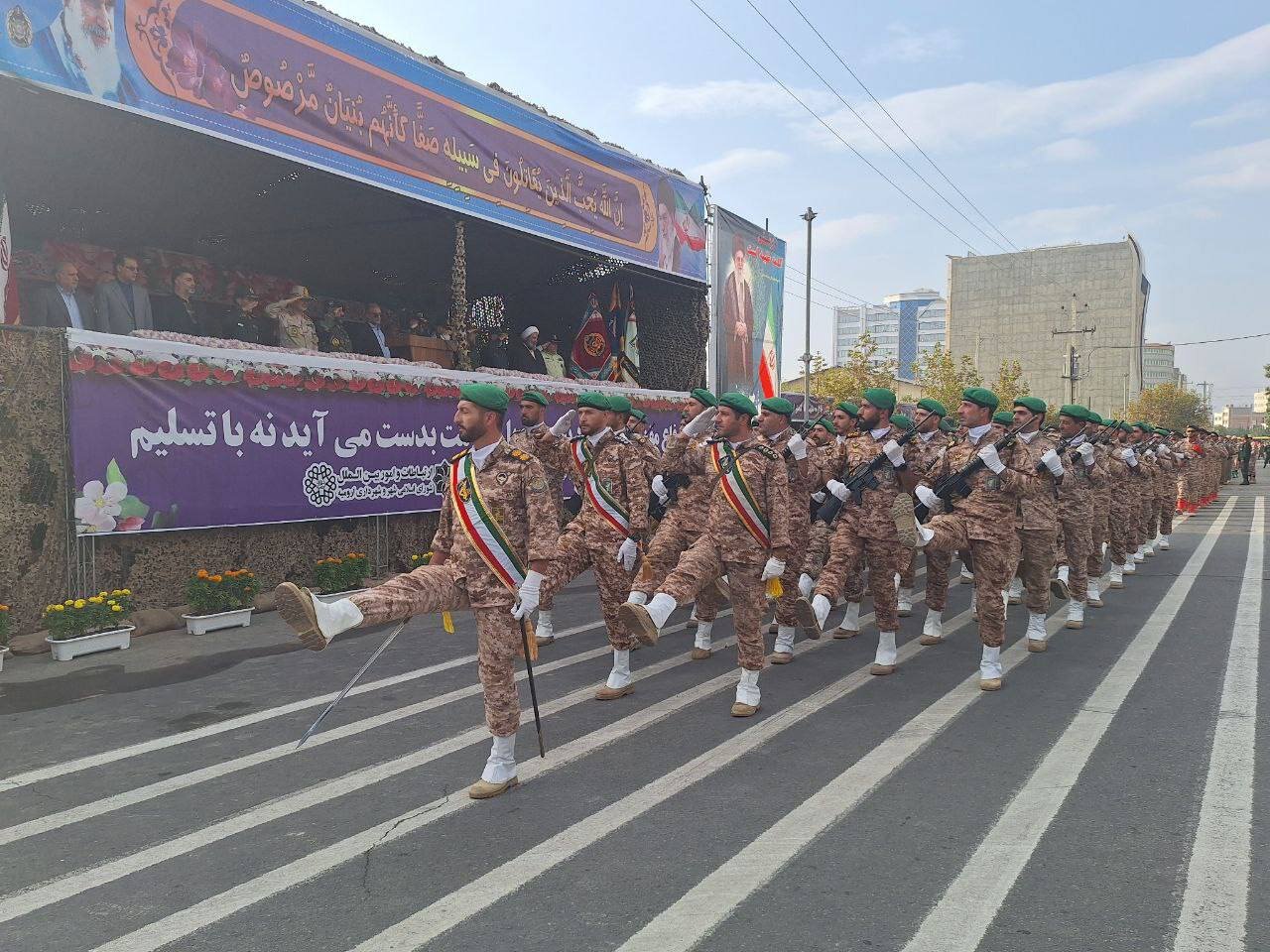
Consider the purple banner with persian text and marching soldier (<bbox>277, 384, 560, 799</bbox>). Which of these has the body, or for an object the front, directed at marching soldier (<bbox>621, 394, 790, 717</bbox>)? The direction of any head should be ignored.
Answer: the purple banner with persian text

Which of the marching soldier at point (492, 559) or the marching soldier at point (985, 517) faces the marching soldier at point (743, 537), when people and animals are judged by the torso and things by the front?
the marching soldier at point (985, 517)

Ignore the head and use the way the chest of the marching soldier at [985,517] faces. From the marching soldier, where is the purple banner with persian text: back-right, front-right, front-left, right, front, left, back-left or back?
front-right

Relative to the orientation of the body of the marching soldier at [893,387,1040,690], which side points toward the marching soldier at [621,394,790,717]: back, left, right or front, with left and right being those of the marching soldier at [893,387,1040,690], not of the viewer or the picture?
front

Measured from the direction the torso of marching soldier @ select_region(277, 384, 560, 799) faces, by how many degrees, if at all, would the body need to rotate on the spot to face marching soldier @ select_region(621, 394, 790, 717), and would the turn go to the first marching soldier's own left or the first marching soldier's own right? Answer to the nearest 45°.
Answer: approximately 180°

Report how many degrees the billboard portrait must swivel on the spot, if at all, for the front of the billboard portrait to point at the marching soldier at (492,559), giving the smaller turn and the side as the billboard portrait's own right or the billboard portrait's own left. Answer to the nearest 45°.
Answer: approximately 45° to the billboard portrait's own right

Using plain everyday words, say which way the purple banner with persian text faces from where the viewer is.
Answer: facing the viewer and to the right of the viewer

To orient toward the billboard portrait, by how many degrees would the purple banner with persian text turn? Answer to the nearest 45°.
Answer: approximately 90° to its left

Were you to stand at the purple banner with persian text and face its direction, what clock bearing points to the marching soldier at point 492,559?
The marching soldier is roughly at 1 o'clock from the purple banner with persian text.

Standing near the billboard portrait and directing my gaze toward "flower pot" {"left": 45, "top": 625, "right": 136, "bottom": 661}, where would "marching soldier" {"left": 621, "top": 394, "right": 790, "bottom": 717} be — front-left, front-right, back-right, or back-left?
front-left

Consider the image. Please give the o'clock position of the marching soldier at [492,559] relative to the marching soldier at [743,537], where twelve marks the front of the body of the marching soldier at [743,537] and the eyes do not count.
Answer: the marching soldier at [492,559] is roughly at 12 o'clock from the marching soldier at [743,537].

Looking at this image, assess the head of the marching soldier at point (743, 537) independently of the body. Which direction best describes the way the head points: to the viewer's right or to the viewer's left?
to the viewer's left

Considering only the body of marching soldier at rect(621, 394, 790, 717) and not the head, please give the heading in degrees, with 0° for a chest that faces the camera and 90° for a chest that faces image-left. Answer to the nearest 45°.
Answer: approximately 45°

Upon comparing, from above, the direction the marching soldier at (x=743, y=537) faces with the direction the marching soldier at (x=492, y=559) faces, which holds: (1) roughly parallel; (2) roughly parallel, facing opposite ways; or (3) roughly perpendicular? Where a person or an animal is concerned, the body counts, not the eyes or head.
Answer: roughly parallel

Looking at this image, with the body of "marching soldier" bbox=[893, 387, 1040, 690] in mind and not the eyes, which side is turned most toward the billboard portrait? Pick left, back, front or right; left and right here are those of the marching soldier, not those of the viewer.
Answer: right

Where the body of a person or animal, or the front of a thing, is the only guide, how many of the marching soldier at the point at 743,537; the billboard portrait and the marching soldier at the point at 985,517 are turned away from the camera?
0
